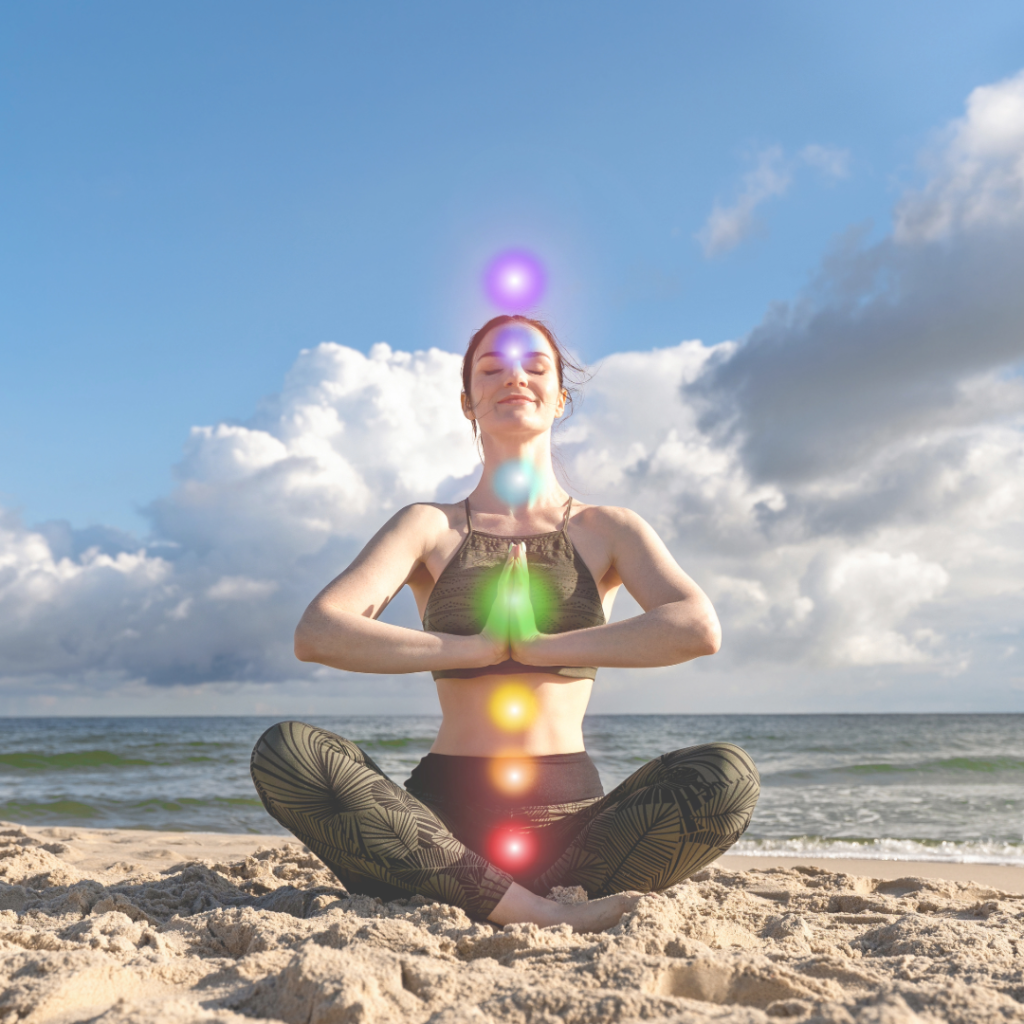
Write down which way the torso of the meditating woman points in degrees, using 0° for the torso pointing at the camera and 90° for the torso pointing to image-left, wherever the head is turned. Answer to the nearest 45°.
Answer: approximately 0°
